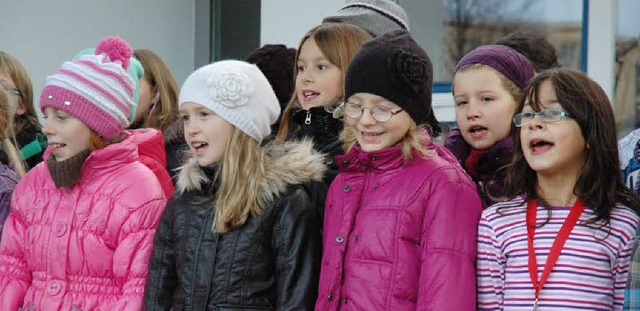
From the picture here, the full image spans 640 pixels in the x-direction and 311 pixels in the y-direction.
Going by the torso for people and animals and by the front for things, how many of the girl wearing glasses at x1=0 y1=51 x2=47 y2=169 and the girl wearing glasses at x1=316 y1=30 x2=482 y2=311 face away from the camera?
0

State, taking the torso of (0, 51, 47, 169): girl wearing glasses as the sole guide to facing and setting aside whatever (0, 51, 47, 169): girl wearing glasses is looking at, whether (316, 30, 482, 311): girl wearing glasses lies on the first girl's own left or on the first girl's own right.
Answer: on the first girl's own left

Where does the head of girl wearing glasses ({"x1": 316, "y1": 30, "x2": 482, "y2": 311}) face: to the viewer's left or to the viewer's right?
to the viewer's left

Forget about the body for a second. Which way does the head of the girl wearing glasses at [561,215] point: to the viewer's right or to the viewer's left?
to the viewer's left

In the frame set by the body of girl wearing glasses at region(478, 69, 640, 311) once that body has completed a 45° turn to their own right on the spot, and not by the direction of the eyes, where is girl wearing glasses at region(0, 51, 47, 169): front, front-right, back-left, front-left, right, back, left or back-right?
front-right

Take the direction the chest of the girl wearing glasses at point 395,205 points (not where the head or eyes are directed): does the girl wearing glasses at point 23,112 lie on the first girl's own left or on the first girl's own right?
on the first girl's own right

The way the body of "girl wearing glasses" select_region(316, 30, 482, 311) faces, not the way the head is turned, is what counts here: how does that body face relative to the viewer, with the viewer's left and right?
facing the viewer and to the left of the viewer
